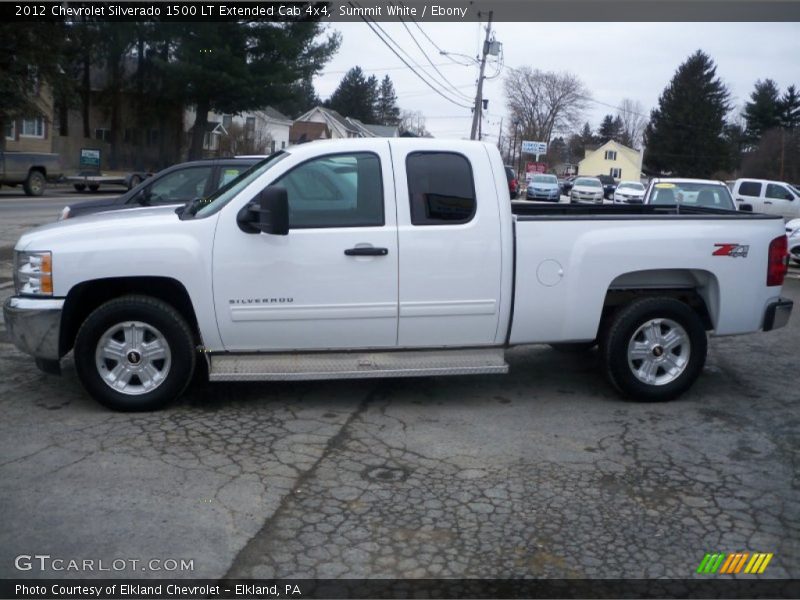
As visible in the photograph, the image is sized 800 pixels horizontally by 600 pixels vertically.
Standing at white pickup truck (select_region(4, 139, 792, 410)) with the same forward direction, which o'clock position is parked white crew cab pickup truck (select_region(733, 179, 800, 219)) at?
The parked white crew cab pickup truck is roughly at 4 o'clock from the white pickup truck.

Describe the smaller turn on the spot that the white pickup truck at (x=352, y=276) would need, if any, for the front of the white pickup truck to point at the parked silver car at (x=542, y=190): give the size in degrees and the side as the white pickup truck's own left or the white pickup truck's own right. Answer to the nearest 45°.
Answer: approximately 90° to the white pickup truck's own right

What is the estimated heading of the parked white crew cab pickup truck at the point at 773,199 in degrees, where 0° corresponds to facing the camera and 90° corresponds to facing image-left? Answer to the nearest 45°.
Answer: approximately 315°

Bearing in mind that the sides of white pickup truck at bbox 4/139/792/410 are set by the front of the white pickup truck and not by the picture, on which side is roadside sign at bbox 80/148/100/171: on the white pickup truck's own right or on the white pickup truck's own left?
on the white pickup truck's own right

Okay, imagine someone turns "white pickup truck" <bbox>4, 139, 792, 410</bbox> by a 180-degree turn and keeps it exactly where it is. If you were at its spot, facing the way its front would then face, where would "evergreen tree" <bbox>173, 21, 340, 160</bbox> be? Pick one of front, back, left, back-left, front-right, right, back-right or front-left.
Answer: left

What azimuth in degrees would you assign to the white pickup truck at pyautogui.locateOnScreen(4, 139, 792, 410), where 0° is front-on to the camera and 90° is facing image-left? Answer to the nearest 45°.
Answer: approximately 90°

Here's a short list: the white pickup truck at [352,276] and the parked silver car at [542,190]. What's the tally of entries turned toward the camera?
1

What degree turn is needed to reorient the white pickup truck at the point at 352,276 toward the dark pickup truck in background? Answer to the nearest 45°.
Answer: approximately 45° to its right

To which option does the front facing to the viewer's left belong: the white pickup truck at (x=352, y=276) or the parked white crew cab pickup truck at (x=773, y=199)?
the white pickup truck at (x=352, y=276)

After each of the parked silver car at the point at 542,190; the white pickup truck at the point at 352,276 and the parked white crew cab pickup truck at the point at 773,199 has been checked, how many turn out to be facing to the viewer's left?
1
